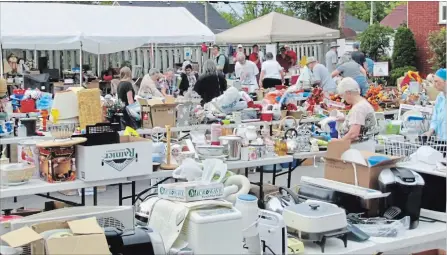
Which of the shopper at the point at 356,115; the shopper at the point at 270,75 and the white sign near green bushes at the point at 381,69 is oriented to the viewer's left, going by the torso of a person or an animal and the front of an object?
the shopper at the point at 356,115

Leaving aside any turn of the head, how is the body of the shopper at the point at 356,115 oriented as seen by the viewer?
to the viewer's left

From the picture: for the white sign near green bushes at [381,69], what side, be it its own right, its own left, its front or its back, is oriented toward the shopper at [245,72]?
right

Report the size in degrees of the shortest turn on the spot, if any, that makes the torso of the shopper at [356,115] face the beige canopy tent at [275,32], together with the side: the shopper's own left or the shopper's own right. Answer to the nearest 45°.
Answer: approximately 90° to the shopper's own right

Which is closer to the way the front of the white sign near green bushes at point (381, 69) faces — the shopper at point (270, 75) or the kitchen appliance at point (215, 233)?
the kitchen appliance

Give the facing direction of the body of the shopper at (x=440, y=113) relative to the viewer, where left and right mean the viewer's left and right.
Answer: facing to the left of the viewer

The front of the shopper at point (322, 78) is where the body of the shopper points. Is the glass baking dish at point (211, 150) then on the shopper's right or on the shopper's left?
on the shopper's left

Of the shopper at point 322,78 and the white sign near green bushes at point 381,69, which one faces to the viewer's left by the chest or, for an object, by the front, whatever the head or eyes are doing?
the shopper

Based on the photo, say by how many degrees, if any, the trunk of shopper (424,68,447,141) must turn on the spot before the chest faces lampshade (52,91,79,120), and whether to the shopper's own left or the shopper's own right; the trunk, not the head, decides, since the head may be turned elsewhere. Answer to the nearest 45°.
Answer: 0° — they already face it

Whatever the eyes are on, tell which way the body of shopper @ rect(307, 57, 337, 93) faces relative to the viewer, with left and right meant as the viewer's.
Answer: facing to the left of the viewer
